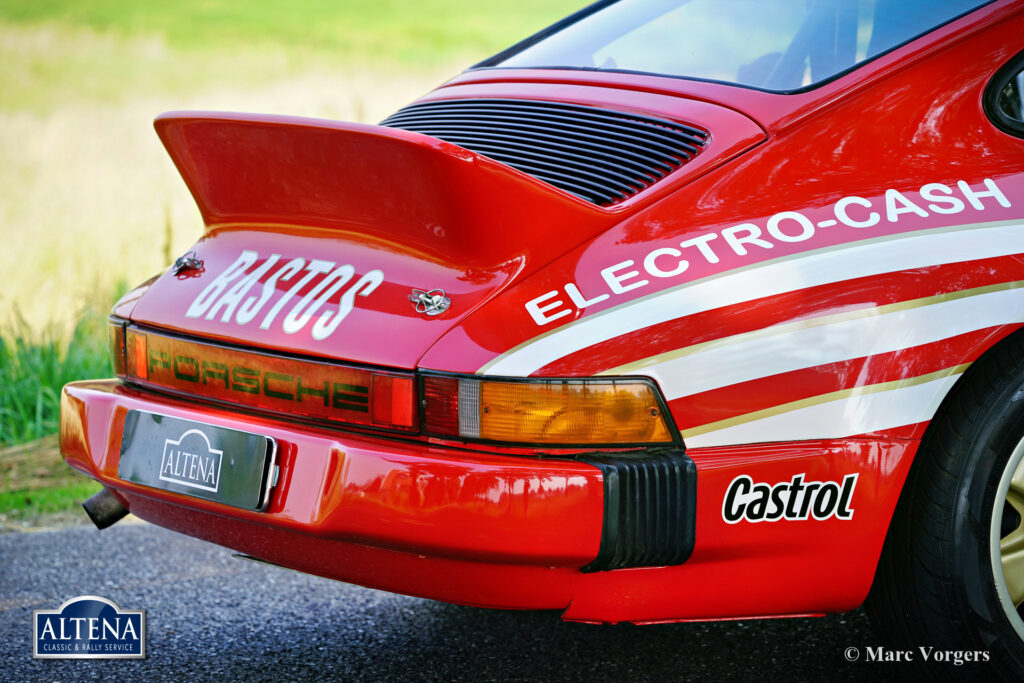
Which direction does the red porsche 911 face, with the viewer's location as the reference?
facing away from the viewer and to the right of the viewer
